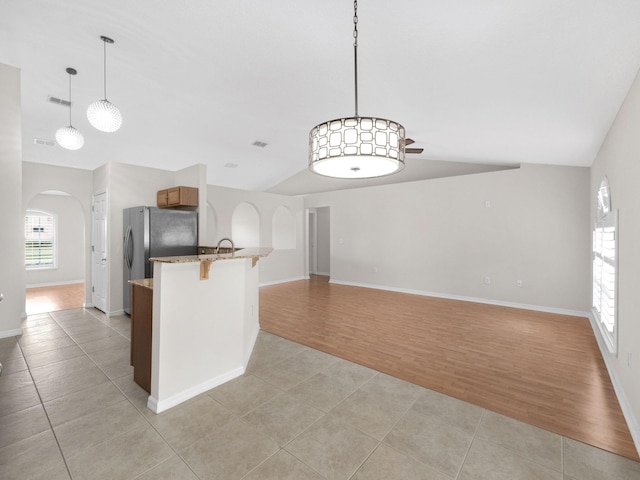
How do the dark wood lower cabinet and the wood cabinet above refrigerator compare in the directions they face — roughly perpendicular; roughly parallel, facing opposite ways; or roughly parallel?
roughly perpendicular

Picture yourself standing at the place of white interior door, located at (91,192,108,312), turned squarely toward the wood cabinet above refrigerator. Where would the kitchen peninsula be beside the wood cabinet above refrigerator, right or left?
right

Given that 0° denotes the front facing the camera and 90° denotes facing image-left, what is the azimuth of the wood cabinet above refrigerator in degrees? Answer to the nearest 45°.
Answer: approximately 45°

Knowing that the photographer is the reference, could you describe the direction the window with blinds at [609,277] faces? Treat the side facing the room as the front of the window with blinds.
facing to the left of the viewer

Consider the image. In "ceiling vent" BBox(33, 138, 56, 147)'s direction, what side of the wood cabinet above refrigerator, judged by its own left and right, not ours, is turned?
right

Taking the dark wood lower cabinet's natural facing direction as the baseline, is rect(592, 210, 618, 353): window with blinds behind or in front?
behind

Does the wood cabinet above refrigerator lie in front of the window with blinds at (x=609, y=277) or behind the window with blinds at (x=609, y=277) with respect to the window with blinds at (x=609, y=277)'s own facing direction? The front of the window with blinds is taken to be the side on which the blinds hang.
in front

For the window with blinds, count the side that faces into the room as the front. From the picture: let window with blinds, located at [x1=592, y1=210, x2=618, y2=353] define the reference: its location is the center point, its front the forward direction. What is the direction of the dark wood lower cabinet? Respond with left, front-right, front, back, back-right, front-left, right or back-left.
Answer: front-left

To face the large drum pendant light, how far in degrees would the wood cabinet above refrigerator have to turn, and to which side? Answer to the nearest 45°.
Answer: approximately 45° to its left

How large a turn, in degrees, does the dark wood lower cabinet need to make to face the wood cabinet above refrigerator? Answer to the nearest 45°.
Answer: approximately 45° to its right

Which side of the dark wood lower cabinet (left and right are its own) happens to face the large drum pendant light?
back

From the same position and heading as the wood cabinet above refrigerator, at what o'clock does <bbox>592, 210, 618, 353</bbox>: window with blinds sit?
The window with blinds is roughly at 9 o'clock from the wood cabinet above refrigerator.

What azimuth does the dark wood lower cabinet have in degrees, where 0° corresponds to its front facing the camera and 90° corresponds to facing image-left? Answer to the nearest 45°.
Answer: approximately 135°
